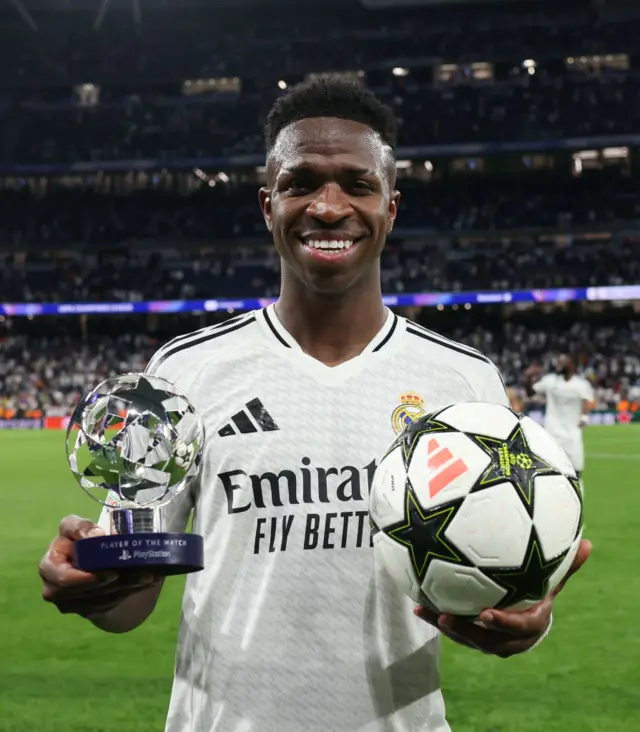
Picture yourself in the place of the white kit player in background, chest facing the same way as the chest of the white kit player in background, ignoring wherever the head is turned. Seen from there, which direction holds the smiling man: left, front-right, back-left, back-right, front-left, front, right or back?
front-left

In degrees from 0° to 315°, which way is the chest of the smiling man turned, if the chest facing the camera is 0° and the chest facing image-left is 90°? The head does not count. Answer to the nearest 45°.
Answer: approximately 0°

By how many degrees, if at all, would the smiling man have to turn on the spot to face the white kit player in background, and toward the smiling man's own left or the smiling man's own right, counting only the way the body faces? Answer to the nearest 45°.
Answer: approximately 180°

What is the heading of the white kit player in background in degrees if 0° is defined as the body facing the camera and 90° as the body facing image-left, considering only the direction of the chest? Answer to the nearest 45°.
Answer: approximately 45°
